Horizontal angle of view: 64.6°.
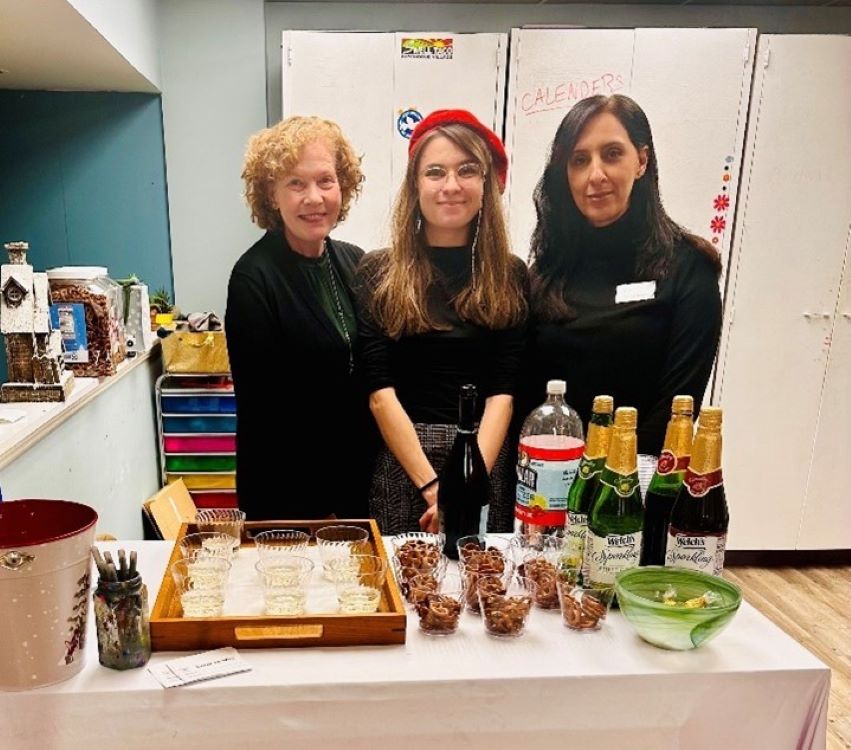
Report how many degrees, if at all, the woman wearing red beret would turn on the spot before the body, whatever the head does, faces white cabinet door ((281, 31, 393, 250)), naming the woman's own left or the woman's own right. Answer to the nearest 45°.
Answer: approximately 180°

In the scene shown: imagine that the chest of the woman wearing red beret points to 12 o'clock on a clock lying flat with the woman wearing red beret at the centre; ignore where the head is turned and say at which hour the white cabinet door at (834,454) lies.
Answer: The white cabinet door is roughly at 8 o'clock from the woman wearing red beret.

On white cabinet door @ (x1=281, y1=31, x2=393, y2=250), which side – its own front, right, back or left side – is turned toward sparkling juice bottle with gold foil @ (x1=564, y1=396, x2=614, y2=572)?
front

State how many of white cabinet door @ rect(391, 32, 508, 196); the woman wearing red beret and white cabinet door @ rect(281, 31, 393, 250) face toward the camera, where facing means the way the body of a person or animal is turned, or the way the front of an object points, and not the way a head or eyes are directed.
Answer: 3

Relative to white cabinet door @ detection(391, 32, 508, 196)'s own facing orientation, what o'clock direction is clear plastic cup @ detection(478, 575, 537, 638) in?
The clear plastic cup is roughly at 12 o'clock from the white cabinet door.

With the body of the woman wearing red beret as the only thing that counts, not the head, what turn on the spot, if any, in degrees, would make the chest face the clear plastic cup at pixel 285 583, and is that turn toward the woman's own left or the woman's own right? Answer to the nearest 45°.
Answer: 0° — they already face it

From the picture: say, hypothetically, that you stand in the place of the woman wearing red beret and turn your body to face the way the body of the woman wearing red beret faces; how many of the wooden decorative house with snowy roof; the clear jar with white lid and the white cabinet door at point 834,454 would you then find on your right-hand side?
2

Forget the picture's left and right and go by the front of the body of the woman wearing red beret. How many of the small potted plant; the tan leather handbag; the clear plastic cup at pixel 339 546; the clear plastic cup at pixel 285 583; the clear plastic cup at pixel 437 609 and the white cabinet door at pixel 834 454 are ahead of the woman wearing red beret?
3

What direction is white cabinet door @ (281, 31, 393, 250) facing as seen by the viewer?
toward the camera

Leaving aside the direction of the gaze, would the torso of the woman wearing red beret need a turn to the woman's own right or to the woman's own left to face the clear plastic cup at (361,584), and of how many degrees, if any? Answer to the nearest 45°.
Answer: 0° — they already face it

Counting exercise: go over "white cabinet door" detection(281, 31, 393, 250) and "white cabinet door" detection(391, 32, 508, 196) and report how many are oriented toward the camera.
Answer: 2

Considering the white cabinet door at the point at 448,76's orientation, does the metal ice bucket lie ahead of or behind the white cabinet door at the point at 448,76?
ahead

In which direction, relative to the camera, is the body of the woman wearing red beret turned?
toward the camera
